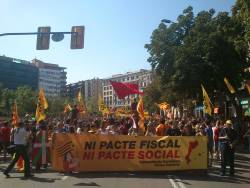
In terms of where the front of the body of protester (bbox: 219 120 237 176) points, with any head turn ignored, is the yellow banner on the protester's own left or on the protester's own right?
on the protester's own right

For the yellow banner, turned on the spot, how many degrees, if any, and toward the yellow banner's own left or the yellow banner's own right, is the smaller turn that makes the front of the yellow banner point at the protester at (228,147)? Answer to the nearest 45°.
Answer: approximately 90° to the yellow banner's own left

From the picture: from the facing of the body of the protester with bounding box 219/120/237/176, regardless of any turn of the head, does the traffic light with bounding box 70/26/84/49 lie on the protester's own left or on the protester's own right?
on the protester's own right

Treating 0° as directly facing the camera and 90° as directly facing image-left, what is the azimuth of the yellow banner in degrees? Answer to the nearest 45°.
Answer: approximately 0°

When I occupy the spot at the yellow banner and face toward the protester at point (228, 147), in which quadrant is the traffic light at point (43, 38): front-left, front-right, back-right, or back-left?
back-left
